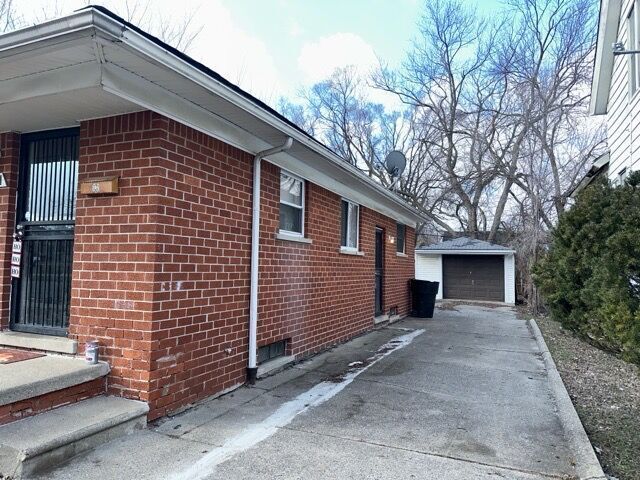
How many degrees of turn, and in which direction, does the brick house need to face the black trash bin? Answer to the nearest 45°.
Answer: approximately 180°

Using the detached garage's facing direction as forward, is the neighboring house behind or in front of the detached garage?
in front

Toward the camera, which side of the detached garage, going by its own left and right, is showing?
front

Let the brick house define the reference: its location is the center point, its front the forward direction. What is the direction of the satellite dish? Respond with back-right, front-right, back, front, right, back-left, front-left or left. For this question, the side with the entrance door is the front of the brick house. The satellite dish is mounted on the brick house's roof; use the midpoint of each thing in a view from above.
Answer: back

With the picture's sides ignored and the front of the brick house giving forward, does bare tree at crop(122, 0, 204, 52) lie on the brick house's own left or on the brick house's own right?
on the brick house's own right

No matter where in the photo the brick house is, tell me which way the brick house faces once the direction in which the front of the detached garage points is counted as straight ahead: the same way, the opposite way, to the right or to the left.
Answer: the same way

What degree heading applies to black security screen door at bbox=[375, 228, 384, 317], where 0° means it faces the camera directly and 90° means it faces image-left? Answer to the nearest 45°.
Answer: approximately 270°

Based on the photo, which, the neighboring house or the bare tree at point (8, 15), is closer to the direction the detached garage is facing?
the neighboring house

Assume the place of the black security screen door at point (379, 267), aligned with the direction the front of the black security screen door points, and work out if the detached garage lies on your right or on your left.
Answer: on your left

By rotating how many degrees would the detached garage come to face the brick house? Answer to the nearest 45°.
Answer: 0° — it already faces it

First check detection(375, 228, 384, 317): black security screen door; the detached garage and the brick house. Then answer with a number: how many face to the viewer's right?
1

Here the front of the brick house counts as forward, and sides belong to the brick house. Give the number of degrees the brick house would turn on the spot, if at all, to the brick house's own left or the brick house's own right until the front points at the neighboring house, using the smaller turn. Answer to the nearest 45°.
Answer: approximately 135° to the brick house's own left

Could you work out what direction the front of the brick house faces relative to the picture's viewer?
facing the viewer and to the left of the viewer

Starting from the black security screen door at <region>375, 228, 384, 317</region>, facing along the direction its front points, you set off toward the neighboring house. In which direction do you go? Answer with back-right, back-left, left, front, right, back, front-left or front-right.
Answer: front-right

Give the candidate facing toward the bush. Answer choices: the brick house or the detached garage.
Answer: the detached garage

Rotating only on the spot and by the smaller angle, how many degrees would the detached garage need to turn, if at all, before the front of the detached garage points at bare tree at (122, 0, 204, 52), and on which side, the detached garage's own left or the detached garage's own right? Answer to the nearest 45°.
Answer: approximately 45° to the detached garage's own right

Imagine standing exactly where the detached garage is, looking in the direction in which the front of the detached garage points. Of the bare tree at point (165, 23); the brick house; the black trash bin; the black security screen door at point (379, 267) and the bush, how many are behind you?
0

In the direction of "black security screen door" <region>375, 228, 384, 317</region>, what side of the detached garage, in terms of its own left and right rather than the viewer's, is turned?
front
